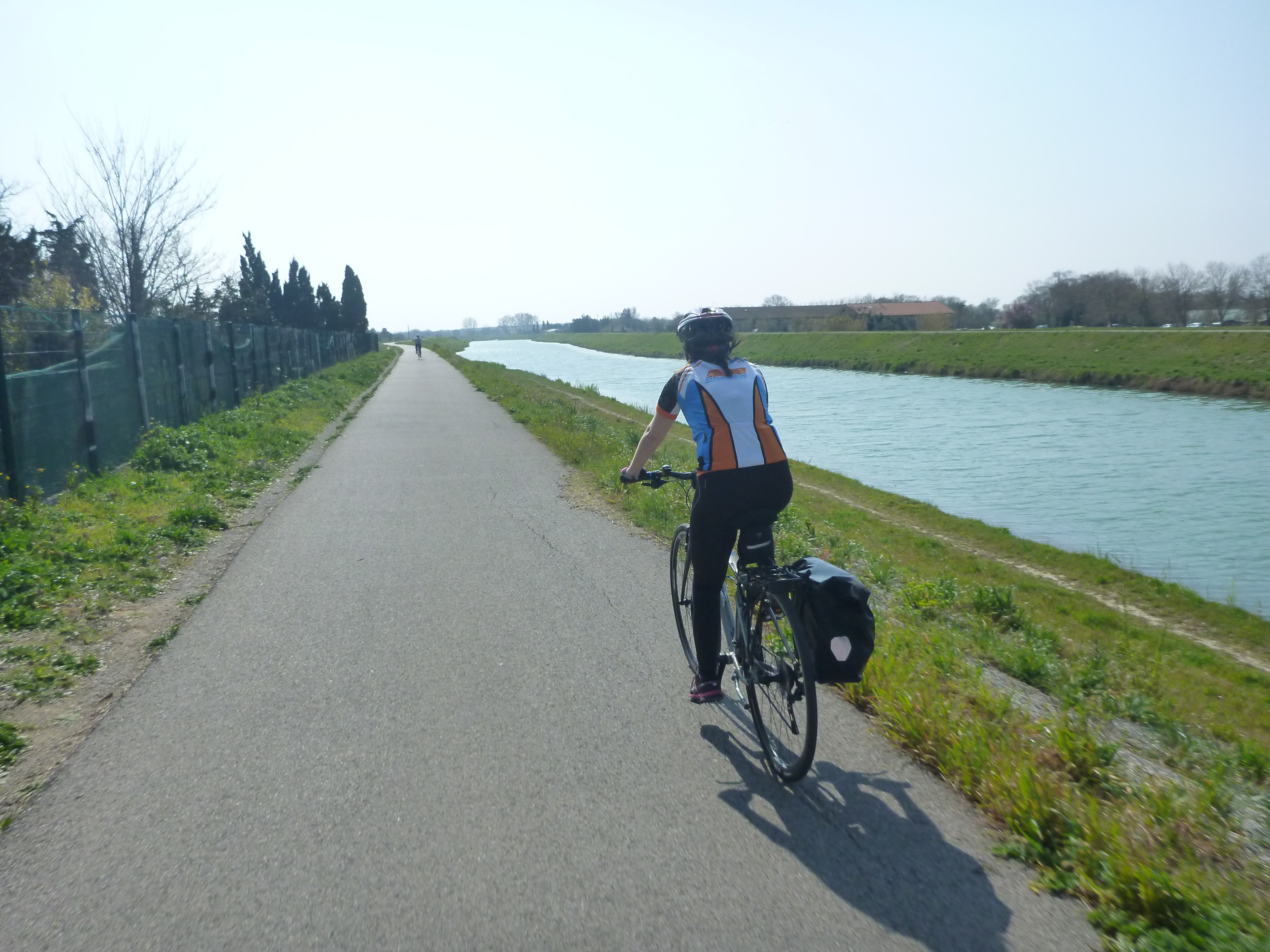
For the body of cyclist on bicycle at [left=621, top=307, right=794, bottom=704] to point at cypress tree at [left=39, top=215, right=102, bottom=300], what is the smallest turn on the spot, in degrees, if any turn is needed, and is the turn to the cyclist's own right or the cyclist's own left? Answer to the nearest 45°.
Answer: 0° — they already face it

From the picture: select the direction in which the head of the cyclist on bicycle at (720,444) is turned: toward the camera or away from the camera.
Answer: away from the camera

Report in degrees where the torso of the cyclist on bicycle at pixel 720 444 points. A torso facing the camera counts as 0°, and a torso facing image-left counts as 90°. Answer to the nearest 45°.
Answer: approximately 135°

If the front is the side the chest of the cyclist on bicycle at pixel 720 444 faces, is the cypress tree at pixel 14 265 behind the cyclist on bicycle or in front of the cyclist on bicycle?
in front
